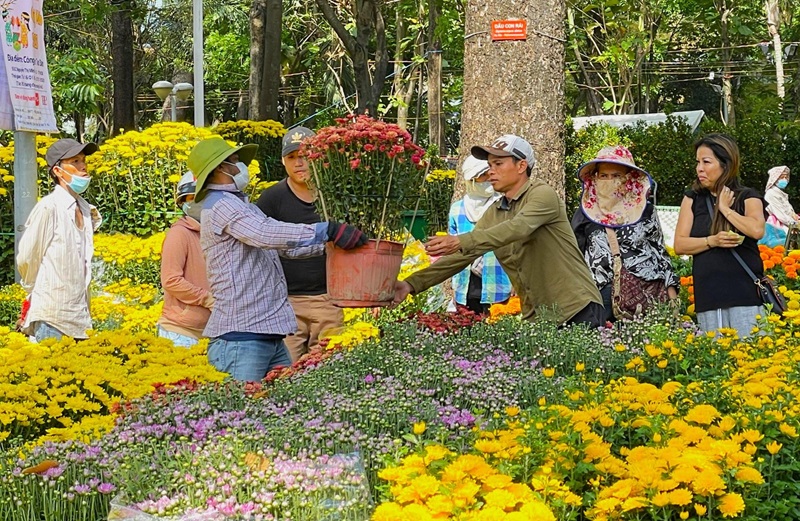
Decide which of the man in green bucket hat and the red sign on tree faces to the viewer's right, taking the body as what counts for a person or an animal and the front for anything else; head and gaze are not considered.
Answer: the man in green bucket hat

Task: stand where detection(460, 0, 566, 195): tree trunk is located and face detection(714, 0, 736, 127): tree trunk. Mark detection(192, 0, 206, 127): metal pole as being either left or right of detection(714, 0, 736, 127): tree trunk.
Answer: left

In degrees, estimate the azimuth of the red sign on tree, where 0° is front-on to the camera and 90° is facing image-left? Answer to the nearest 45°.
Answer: approximately 0°

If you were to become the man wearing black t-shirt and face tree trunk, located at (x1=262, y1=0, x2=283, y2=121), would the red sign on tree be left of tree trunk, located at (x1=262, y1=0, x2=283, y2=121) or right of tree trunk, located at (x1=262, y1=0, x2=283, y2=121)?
right

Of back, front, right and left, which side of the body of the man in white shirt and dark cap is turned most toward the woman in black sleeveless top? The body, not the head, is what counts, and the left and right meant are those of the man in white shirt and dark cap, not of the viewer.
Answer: front

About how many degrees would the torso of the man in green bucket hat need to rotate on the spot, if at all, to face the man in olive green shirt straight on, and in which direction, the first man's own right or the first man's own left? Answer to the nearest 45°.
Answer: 0° — they already face them

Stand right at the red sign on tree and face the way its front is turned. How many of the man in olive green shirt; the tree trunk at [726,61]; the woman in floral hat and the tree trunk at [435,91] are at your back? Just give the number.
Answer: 2

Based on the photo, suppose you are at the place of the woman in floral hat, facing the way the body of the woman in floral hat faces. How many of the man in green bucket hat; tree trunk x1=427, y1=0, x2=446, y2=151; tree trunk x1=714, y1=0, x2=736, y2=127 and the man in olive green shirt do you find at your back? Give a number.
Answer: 2

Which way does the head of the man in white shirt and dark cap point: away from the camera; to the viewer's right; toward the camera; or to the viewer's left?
to the viewer's right

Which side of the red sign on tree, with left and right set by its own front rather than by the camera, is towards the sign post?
right

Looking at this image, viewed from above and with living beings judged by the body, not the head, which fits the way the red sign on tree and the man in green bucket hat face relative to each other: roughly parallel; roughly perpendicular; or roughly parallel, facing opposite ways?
roughly perpendicular

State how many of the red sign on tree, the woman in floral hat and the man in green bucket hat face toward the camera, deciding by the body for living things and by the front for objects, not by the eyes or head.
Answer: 2

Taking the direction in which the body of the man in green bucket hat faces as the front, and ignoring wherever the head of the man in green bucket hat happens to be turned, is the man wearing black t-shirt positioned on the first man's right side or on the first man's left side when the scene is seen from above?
on the first man's left side

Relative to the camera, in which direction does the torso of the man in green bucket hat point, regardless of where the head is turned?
to the viewer's right
